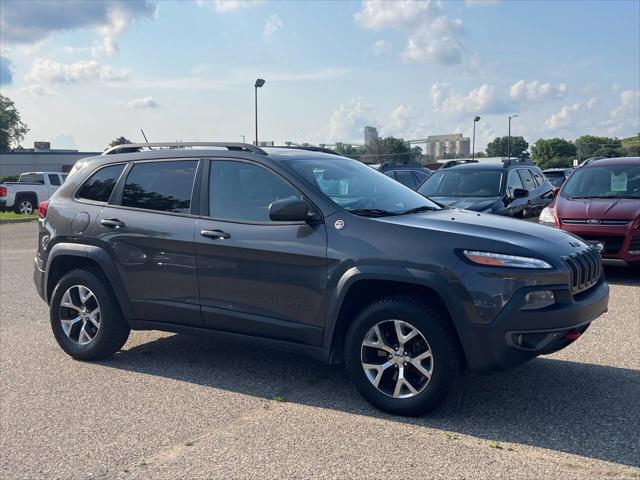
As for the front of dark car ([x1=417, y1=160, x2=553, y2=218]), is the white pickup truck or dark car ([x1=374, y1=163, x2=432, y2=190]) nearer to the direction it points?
the white pickup truck

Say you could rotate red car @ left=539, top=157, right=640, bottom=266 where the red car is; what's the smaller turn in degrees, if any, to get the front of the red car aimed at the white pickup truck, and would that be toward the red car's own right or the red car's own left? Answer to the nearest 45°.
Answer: approximately 90° to the red car's own right

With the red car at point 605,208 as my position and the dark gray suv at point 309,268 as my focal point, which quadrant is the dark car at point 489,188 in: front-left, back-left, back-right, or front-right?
back-right

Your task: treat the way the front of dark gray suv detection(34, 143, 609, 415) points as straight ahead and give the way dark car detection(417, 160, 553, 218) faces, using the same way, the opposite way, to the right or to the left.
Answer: to the right

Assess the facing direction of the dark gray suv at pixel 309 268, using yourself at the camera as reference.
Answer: facing the viewer and to the right of the viewer

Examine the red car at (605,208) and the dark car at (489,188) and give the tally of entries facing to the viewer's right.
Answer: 0

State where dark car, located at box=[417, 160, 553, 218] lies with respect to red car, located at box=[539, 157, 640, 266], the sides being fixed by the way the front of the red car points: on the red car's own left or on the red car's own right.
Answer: on the red car's own right

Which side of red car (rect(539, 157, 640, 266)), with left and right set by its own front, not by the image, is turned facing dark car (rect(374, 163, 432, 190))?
right

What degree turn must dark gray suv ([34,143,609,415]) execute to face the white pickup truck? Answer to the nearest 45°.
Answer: approximately 180°

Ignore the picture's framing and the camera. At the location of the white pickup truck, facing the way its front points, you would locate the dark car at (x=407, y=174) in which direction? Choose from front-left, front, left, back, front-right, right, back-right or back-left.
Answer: right

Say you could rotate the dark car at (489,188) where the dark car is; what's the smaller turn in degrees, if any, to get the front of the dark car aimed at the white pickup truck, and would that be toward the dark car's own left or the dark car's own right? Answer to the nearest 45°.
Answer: approximately 90° to the dark car's own right
